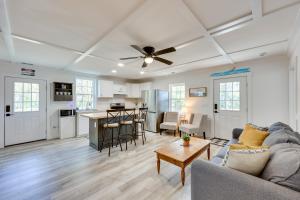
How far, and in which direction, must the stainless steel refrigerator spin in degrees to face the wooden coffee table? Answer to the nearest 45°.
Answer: approximately 45° to its left

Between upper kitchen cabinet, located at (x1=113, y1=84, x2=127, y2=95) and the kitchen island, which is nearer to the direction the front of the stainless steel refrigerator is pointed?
the kitchen island

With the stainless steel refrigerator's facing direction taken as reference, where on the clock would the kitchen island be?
The kitchen island is roughly at 12 o'clock from the stainless steel refrigerator.

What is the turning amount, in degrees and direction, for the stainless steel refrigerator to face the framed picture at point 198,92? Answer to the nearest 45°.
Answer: approximately 135° to its left

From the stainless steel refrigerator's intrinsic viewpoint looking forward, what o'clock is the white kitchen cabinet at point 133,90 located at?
The white kitchen cabinet is roughly at 3 o'clock from the stainless steel refrigerator.

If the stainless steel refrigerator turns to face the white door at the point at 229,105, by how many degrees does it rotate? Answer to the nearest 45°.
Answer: approximately 90° to its left

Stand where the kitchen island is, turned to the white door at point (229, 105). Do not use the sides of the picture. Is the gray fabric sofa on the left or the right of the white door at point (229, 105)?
right

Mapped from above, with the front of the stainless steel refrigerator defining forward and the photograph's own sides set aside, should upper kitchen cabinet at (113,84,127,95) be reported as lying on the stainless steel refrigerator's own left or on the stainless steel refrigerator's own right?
on the stainless steel refrigerator's own right

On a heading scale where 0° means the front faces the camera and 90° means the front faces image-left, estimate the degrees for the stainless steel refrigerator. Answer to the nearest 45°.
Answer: approximately 45°

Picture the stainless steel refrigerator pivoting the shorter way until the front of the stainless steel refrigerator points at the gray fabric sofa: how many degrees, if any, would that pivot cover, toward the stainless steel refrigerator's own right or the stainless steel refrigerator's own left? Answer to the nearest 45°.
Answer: approximately 45° to the stainless steel refrigerator's own left
